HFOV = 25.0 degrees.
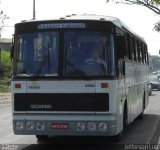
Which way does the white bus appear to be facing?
toward the camera

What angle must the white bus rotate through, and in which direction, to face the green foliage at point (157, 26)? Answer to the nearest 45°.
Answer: approximately 180°
